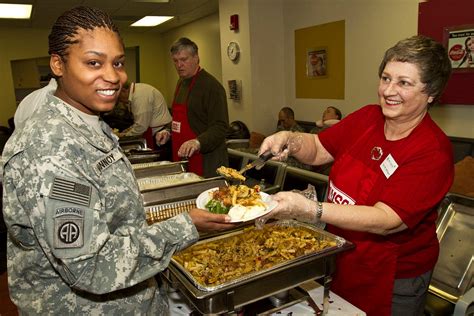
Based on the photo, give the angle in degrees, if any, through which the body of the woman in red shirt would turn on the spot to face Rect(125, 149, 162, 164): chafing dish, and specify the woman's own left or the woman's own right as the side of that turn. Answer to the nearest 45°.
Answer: approximately 90° to the woman's own right

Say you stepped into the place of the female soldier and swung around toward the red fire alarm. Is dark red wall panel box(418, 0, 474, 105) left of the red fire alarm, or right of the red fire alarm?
right

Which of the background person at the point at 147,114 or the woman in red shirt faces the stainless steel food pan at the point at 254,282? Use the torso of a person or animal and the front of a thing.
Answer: the woman in red shirt

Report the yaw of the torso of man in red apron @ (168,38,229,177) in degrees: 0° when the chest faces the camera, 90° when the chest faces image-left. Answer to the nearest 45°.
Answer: approximately 45°

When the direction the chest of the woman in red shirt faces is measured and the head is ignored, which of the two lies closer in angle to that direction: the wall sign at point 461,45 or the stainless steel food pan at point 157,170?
the stainless steel food pan

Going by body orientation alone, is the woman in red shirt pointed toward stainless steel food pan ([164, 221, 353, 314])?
yes

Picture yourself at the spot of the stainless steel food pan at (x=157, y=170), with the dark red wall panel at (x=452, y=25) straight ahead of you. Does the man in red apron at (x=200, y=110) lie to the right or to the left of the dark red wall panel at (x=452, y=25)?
left

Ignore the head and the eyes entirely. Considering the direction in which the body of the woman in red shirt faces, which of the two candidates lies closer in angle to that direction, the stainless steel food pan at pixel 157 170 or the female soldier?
the female soldier

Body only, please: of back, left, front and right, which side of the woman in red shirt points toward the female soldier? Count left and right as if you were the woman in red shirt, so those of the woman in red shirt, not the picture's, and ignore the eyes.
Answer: front
